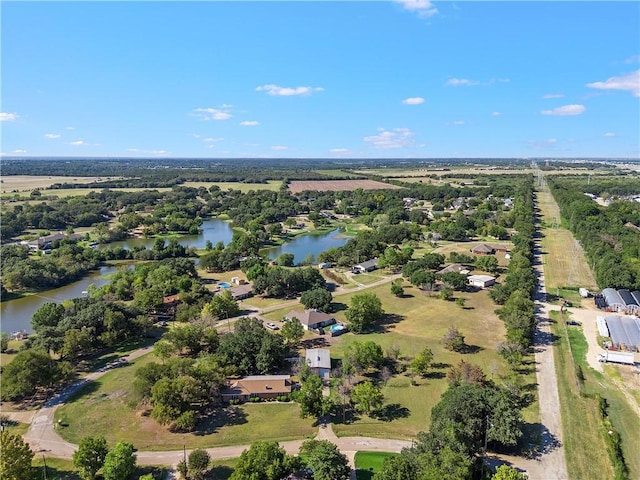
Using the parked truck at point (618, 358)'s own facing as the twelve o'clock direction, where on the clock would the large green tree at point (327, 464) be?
The large green tree is roughly at 10 o'clock from the parked truck.

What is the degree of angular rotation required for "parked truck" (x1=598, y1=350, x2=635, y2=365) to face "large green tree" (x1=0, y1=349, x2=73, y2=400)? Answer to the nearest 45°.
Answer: approximately 45° to its left

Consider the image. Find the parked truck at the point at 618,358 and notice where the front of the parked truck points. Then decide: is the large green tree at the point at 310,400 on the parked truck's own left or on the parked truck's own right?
on the parked truck's own left

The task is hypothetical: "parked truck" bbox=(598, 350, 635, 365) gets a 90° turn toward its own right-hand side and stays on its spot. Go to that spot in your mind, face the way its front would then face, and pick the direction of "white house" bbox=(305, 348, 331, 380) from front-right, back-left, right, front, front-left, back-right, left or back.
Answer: back-left

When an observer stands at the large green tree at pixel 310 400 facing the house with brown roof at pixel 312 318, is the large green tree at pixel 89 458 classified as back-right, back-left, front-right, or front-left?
back-left

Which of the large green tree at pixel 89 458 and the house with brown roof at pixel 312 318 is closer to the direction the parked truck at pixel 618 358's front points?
the house with brown roof

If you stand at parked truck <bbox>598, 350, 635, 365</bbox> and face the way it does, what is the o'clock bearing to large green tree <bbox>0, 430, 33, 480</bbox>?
The large green tree is roughly at 10 o'clock from the parked truck.

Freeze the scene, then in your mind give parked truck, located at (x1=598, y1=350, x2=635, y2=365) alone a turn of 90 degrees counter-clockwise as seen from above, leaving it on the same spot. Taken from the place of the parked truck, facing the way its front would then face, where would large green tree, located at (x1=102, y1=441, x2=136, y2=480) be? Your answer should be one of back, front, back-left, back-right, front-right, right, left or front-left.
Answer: front-right

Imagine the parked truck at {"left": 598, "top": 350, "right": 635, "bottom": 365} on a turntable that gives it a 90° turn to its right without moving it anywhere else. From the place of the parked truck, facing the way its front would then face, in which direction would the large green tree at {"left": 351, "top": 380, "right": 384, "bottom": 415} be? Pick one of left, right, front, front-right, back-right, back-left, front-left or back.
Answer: back-left

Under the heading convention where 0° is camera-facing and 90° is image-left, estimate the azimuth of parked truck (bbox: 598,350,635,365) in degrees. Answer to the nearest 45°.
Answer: approximately 90°

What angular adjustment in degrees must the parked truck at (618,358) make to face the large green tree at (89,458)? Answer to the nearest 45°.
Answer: approximately 45° to its left

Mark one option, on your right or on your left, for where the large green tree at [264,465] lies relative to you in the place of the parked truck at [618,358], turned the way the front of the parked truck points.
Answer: on your left

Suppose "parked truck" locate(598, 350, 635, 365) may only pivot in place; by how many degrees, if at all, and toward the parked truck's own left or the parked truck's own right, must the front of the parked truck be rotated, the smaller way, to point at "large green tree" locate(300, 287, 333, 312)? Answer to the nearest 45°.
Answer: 0° — it already faces it

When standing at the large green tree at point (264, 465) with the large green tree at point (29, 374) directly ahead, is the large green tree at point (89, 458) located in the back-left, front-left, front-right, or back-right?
front-left
